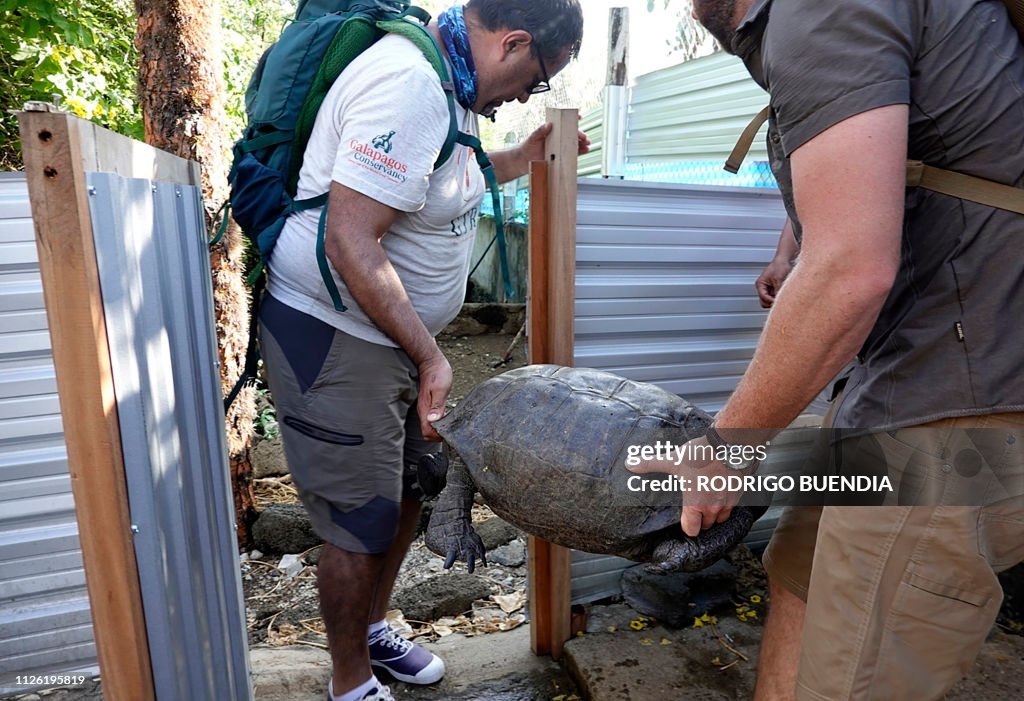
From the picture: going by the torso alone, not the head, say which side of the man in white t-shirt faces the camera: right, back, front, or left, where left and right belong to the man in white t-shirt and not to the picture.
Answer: right

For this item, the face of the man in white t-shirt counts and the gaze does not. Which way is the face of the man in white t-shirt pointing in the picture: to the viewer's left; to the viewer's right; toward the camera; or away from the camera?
to the viewer's right

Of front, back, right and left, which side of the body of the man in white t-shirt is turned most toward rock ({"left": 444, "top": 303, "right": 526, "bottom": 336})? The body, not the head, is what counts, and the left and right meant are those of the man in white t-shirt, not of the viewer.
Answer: left

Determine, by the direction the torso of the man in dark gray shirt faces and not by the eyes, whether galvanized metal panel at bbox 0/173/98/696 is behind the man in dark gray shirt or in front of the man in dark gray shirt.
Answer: in front

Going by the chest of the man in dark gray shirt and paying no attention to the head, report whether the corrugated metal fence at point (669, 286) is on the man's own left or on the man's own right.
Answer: on the man's own right

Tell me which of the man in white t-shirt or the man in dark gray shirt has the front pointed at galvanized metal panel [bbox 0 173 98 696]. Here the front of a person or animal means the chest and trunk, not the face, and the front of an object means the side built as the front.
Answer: the man in dark gray shirt

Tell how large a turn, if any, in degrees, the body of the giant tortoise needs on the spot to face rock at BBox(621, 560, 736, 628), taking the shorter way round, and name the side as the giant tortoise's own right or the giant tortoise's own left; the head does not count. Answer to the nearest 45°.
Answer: approximately 45° to the giant tortoise's own left

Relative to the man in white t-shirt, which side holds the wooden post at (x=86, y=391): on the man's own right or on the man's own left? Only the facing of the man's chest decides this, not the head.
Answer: on the man's own right

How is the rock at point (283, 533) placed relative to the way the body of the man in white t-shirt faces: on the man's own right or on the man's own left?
on the man's own left

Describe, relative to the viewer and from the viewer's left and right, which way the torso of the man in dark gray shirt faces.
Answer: facing to the left of the viewer
